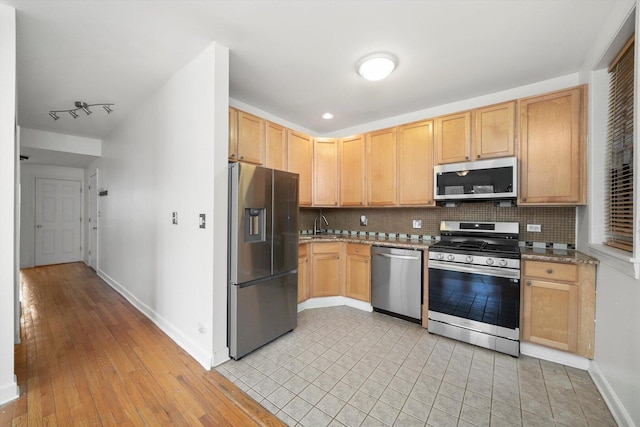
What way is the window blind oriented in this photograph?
to the viewer's left

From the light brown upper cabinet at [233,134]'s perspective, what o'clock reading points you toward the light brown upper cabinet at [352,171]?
the light brown upper cabinet at [352,171] is roughly at 10 o'clock from the light brown upper cabinet at [233,134].

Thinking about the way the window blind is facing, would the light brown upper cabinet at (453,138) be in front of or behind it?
in front

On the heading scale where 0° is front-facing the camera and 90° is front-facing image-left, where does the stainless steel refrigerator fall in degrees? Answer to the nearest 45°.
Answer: approximately 315°

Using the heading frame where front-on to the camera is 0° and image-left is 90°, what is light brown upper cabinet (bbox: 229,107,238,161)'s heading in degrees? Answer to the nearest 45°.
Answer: approximately 315°

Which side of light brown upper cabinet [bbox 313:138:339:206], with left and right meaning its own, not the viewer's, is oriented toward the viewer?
front

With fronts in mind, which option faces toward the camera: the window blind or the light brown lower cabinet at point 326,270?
the light brown lower cabinet

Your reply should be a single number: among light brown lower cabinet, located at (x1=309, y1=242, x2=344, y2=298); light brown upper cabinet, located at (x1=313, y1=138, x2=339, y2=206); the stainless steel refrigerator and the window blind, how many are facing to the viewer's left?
1

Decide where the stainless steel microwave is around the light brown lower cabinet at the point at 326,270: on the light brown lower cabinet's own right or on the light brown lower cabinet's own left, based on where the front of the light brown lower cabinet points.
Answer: on the light brown lower cabinet's own left

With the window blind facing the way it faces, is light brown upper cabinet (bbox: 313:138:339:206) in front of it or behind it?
in front

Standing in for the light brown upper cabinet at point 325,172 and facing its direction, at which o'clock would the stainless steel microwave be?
The stainless steel microwave is roughly at 10 o'clock from the light brown upper cabinet.

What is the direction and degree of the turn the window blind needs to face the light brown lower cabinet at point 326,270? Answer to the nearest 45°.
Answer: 0° — it already faces it
